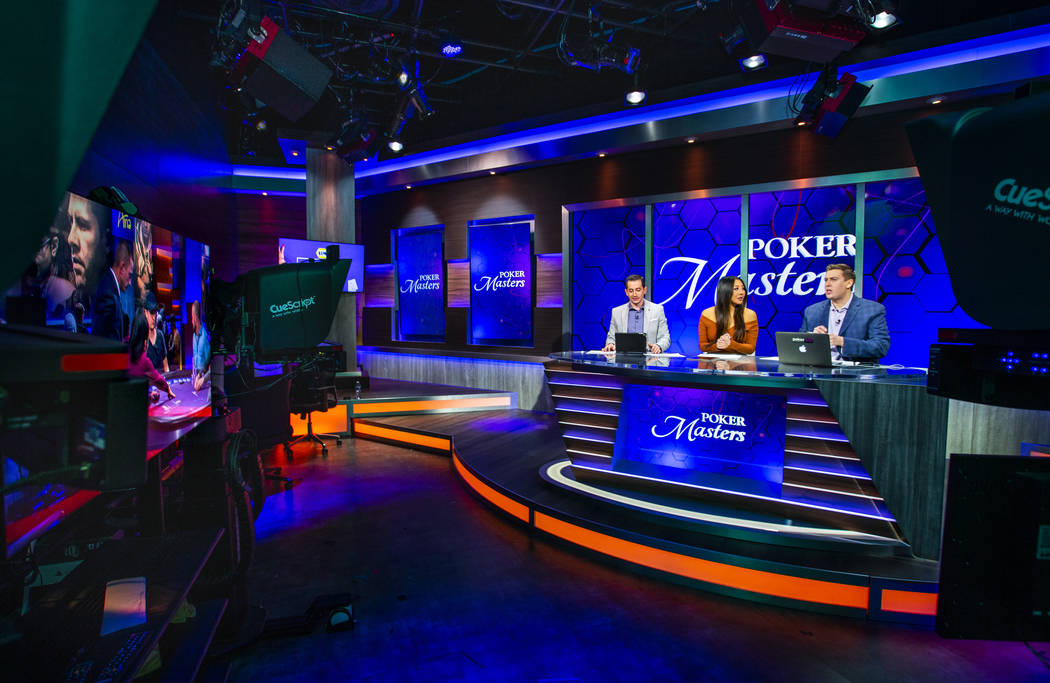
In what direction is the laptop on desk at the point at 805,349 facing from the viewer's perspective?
away from the camera

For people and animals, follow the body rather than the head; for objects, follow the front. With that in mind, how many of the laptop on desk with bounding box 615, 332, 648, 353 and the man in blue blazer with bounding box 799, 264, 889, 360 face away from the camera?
1

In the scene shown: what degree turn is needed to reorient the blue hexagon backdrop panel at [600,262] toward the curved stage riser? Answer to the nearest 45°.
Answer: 0° — it already faces it

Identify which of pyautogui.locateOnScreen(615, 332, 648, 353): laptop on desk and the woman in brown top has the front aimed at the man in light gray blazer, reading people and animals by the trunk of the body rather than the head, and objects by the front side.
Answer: the laptop on desk

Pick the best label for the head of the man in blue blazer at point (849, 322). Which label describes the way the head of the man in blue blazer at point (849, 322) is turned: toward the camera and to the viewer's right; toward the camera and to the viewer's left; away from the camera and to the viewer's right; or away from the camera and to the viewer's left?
toward the camera and to the viewer's left

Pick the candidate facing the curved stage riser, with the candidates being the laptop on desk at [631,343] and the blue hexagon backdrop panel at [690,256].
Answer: the blue hexagon backdrop panel

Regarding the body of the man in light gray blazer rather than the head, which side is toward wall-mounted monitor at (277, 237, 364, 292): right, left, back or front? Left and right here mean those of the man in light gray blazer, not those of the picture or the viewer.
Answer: right

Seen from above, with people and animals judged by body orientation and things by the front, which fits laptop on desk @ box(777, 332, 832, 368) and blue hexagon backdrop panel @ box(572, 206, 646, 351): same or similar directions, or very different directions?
very different directions

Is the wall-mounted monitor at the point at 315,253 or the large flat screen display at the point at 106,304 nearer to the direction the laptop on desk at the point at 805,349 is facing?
the wall-mounted monitor

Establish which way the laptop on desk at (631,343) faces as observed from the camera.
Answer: facing away from the viewer

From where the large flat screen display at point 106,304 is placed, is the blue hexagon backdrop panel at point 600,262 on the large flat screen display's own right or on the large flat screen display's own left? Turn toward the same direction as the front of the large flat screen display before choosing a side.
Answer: on the large flat screen display's own left

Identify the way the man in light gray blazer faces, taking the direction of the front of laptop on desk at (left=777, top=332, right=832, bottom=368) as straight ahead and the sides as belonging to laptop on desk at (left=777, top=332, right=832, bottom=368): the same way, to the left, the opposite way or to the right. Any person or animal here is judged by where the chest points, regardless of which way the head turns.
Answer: the opposite way
